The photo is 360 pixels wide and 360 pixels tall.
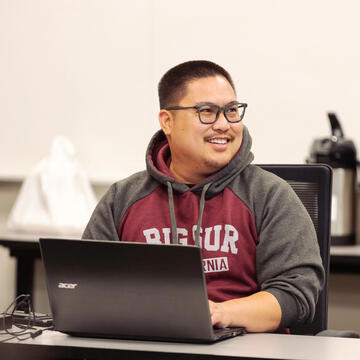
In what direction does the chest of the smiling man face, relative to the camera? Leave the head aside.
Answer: toward the camera

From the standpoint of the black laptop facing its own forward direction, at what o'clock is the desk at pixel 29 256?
The desk is roughly at 10 o'clock from the black laptop.

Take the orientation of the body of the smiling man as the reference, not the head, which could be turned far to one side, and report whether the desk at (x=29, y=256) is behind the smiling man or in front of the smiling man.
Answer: behind

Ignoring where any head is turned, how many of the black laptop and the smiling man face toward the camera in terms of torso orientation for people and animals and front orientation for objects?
1

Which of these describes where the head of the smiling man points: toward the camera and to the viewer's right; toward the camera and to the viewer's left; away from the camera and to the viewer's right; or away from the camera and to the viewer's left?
toward the camera and to the viewer's right
